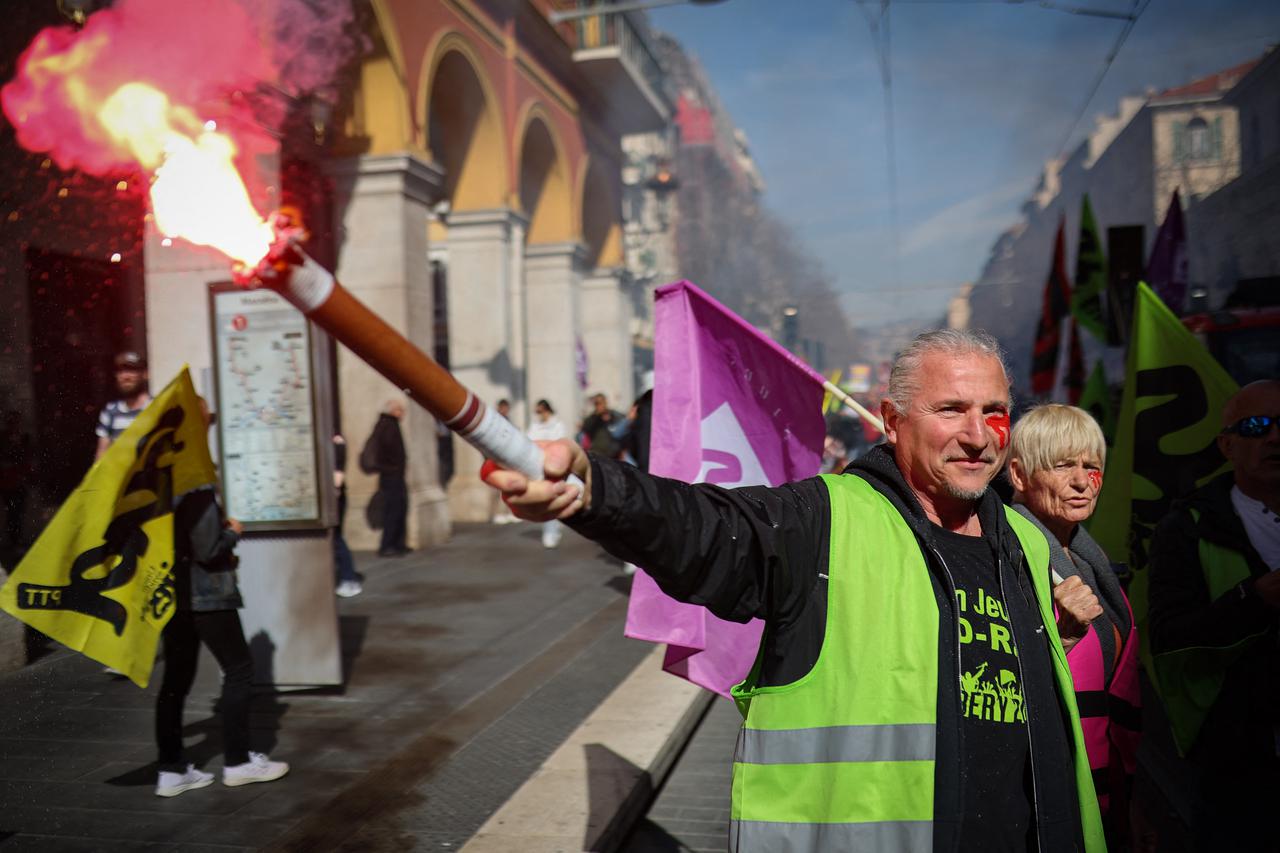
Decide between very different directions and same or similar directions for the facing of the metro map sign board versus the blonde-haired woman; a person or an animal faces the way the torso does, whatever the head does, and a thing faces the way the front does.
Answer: same or similar directions

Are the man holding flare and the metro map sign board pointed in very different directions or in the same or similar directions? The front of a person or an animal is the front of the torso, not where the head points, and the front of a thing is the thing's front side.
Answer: same or similar directions

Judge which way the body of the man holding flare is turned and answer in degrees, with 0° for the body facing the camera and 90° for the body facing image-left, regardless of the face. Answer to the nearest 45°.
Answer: approximately 315°

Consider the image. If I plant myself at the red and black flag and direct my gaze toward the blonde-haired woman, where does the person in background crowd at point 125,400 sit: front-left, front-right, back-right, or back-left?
front-right

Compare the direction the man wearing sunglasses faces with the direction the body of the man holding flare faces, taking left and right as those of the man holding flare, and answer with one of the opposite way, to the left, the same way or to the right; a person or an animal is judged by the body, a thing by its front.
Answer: the same way

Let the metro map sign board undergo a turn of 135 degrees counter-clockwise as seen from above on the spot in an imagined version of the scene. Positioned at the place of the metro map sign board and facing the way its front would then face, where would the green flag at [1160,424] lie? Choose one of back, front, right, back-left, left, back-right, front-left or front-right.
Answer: right

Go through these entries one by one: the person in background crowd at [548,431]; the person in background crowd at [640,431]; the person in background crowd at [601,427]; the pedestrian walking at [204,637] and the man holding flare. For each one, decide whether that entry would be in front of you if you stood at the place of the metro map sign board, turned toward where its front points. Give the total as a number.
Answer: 2

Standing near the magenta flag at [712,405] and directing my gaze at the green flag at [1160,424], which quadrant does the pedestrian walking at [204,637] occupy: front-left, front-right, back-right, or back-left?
back-left

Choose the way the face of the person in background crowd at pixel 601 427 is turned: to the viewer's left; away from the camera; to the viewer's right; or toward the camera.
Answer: toward the camera

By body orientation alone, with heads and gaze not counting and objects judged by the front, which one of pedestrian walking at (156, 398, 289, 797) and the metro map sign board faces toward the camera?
the metro map sign board

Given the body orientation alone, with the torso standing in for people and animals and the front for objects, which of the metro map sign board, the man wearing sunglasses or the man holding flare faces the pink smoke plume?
the metro map sign board

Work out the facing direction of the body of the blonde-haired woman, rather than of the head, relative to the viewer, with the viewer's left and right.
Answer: facing the viewer and to the right of the viewer

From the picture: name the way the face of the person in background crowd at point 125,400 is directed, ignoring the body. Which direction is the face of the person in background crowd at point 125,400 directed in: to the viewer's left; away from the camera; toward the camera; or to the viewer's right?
toward the camera

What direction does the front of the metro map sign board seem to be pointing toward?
toward the camera

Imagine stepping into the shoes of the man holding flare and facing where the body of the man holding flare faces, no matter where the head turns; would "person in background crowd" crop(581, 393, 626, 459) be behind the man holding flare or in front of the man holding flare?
behind

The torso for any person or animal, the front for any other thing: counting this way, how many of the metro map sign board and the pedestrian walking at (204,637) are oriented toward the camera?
1
